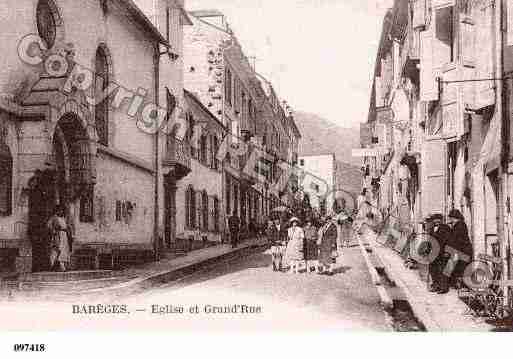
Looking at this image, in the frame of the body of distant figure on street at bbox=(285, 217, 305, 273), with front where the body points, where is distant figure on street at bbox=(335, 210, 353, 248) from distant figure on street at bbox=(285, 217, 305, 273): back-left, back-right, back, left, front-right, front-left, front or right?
back

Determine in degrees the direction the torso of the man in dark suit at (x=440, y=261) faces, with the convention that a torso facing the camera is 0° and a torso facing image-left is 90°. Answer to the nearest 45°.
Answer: approximately 45°

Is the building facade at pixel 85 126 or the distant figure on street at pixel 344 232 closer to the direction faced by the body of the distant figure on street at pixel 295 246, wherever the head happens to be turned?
the building facade

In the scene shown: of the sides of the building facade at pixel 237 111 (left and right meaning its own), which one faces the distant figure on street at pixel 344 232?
front

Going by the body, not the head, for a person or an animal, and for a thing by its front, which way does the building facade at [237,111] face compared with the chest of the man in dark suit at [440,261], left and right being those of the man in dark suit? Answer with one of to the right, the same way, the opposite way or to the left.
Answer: to the left

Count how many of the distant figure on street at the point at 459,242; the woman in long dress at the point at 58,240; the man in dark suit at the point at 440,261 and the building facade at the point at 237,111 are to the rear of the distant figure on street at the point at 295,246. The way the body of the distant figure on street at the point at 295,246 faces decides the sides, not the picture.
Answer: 1

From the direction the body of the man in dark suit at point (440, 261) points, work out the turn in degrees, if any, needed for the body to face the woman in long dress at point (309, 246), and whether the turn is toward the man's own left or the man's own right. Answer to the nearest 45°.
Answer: approximately 90° to the man's own right

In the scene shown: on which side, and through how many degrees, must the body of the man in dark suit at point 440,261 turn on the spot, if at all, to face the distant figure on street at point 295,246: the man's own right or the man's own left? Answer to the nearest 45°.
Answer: approximately 90° to the man's own right

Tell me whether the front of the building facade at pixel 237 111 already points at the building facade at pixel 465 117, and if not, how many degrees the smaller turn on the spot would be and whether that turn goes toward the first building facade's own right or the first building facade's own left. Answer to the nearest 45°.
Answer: approximately 45° to the first building facade's own right

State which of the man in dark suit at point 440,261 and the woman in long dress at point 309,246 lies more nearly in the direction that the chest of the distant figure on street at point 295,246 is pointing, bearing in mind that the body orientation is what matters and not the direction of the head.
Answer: the man in dark suit

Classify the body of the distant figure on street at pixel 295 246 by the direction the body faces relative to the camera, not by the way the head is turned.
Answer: toward the camera

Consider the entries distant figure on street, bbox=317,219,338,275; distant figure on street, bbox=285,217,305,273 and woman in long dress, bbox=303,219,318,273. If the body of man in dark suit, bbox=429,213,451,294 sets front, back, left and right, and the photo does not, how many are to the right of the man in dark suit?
3

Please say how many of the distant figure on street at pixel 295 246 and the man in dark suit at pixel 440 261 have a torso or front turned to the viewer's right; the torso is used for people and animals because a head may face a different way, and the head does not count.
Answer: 0

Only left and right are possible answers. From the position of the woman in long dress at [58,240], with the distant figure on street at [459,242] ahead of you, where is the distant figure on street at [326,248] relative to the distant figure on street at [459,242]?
left
